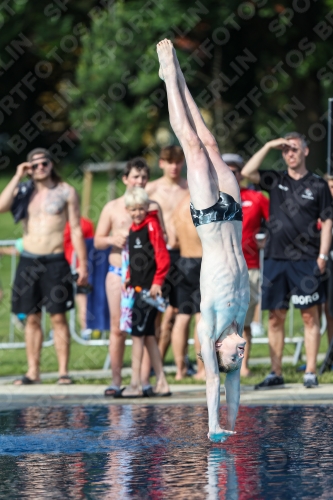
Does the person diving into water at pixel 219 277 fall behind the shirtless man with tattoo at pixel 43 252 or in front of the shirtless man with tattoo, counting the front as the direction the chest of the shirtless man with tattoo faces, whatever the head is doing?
in front

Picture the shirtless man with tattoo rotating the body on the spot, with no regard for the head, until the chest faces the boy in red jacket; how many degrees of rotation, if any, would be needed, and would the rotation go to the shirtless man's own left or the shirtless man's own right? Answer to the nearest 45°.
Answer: approximately 45° to the shirtless man's own left

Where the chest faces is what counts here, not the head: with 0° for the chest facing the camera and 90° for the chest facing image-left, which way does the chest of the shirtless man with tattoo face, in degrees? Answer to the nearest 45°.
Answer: approximately 0°

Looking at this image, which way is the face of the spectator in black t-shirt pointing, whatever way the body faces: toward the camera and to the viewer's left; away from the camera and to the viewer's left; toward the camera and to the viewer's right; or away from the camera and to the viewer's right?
toward the camera and to the viewer's left

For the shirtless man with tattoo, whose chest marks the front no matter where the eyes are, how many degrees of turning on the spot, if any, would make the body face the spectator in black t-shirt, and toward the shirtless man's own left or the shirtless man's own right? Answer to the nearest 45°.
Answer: approximately 90° to the shirtless man's own left
